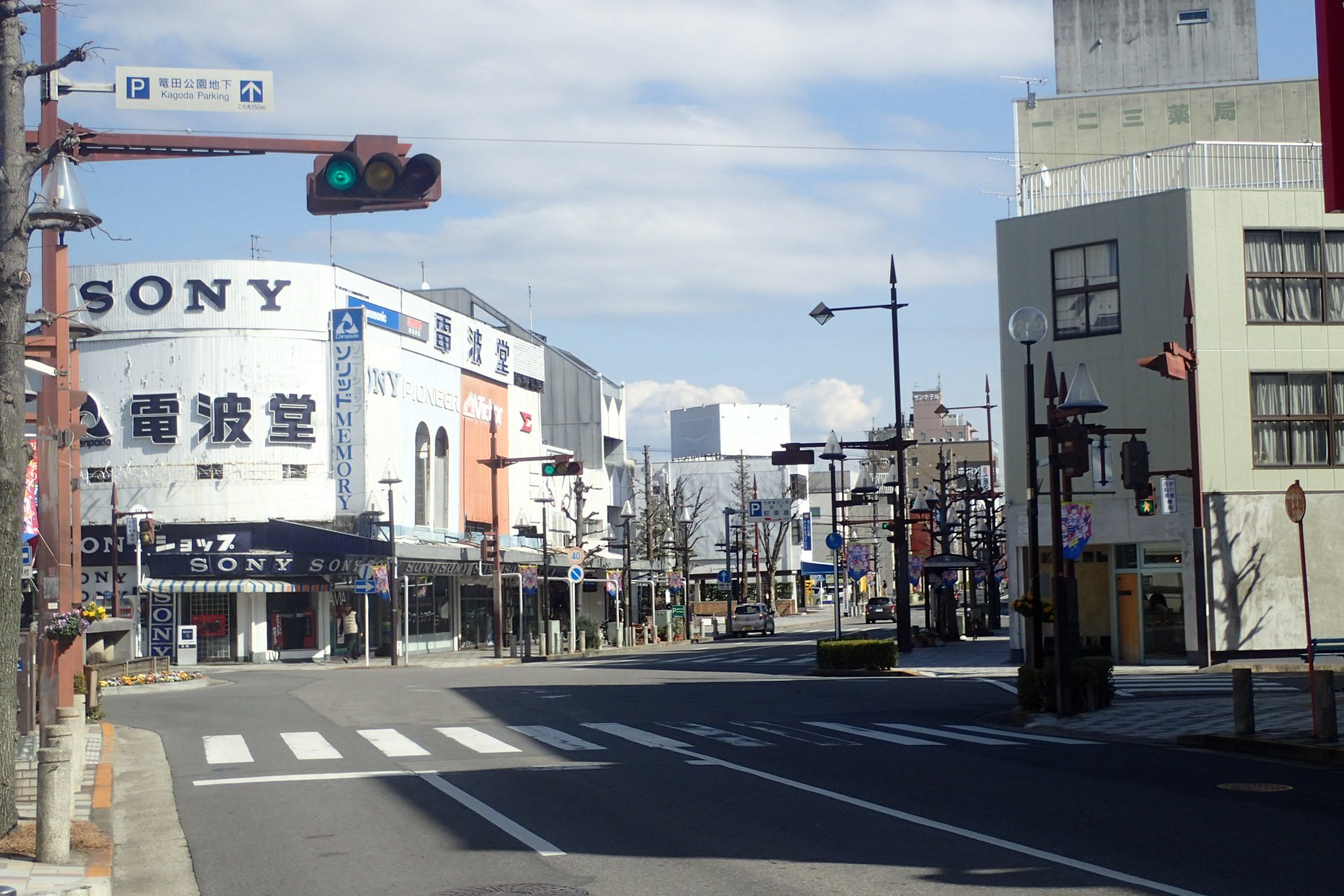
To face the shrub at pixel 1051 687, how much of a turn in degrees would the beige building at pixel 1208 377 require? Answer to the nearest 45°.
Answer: approximately 45° to its left

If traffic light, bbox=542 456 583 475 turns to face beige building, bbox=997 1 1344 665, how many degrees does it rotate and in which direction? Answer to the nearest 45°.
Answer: approximately 45° to its left

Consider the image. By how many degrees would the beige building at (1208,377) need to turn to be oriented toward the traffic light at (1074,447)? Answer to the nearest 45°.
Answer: approximately 45° to its left

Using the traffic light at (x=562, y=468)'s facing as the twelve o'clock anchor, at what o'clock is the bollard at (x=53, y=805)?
The bollard is roughly at 12 o'clock from the traffic light.

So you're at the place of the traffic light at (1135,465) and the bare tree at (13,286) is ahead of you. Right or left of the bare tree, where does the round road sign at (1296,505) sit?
left

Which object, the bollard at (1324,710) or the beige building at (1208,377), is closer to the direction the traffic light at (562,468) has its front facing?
the bollard

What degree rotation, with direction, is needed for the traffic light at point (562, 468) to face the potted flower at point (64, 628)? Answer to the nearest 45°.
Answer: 0° — it already faces it

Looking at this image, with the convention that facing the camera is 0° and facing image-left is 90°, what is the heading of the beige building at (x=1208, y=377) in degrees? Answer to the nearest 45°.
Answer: approximately 45°
